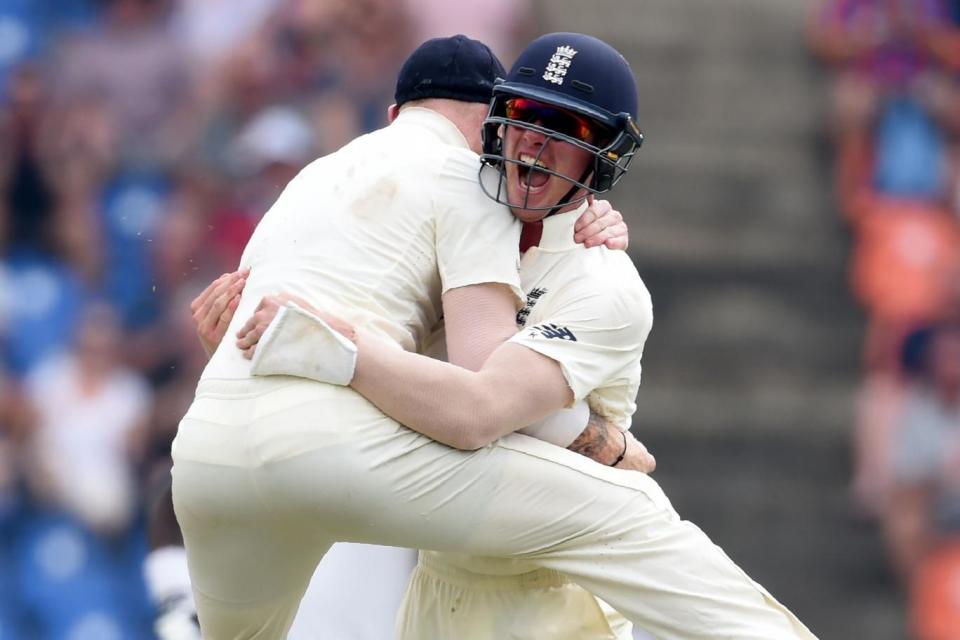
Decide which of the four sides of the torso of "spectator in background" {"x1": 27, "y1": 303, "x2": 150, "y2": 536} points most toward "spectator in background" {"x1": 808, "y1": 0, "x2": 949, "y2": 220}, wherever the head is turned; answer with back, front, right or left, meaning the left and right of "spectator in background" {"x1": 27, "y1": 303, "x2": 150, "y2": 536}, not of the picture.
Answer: left

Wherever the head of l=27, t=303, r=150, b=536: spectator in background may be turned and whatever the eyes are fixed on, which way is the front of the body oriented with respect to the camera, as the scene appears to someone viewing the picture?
toward the camera

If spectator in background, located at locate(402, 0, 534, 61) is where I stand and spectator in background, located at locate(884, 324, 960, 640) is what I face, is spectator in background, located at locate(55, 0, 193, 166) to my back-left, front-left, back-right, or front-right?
back-right

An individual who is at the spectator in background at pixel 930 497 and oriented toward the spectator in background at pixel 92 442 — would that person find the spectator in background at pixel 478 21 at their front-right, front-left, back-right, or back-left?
front-right

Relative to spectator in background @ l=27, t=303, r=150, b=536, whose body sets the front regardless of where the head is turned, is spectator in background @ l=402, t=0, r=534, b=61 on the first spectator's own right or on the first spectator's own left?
on the first spectator's own left

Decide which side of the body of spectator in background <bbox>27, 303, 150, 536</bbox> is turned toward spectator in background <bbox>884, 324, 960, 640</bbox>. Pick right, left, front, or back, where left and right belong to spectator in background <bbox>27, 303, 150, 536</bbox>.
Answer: left
